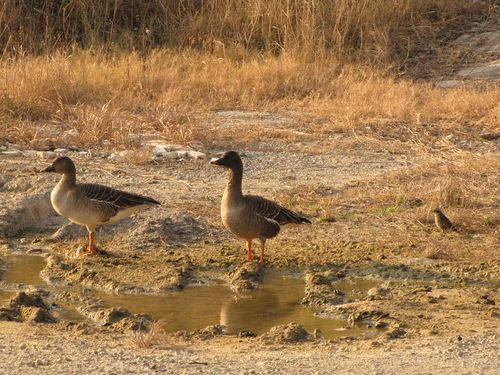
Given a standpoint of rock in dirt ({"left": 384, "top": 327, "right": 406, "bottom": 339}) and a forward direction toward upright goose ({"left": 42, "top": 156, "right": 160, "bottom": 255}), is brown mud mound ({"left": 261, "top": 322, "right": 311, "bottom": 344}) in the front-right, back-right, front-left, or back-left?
front-left

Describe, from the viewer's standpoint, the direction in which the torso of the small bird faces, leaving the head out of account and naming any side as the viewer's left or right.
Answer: facing to the left of the viewer

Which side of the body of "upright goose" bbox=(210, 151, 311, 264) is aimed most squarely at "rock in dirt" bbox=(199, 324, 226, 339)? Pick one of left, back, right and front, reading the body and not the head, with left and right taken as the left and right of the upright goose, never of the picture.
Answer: left

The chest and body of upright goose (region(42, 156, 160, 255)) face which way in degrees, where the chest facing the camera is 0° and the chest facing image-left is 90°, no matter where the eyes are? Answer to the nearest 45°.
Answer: approximately 90°

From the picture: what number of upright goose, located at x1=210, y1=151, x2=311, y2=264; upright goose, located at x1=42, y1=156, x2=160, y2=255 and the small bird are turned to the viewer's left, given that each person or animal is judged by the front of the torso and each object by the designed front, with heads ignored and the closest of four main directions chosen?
3

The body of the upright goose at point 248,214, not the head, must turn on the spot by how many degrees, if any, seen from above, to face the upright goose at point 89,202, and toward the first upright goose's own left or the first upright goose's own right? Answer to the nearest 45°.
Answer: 0° — it already faces it

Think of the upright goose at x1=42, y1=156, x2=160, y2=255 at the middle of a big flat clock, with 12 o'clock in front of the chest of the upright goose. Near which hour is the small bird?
The small bird is roughly at 6 o'clock from the upright goose.

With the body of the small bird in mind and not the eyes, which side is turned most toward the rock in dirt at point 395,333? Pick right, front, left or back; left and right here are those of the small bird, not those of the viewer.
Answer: left

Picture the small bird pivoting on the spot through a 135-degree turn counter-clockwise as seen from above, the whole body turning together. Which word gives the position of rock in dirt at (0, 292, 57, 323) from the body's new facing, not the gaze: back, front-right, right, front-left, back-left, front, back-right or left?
right

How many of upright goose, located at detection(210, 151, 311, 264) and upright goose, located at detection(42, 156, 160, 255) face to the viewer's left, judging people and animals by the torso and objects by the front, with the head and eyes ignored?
2

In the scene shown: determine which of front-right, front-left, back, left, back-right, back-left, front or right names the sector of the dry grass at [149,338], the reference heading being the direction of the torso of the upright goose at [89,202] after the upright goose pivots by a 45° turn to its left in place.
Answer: front-left

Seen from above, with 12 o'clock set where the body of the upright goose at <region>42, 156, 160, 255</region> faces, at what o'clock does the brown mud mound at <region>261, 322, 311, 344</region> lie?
The brown mud mound is roughly at 8 o'clock from the upright goose.

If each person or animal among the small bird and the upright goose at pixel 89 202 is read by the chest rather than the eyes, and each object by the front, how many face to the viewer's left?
2

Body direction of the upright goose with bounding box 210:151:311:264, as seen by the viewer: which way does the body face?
to the viewer's left

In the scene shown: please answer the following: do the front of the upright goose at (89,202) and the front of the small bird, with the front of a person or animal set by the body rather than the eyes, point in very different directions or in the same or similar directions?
same or similar directions
